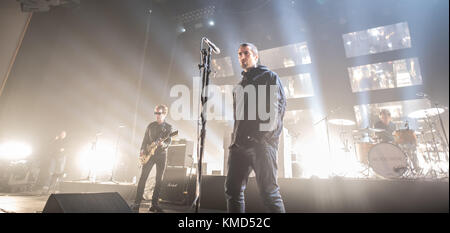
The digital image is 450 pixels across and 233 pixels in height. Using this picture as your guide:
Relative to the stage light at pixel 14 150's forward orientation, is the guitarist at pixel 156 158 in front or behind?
in front

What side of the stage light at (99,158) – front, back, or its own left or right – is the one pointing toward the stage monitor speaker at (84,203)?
front

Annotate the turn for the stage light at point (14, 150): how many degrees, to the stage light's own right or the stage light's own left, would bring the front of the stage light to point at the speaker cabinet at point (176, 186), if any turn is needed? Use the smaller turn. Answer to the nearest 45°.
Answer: approximately 45° to the stage light's own left

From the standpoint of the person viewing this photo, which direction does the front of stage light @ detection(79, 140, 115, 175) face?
facing the viewer

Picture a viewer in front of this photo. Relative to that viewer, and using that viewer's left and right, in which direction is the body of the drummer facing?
facing the viewer and to the left of the viewer

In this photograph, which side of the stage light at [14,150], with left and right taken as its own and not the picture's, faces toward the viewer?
front

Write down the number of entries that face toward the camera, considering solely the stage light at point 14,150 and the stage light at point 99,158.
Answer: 2

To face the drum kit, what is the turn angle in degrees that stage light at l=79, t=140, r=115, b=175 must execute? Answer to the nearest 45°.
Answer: approximately 45° to its left

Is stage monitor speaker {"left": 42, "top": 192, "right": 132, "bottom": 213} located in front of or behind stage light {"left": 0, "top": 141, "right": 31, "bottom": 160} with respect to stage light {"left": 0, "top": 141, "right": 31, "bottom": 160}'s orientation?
in front

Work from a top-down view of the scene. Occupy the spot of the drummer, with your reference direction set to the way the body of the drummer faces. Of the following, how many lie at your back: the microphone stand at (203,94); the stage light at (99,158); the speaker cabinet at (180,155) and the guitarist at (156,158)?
0

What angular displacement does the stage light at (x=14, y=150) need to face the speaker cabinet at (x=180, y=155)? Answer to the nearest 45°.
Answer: approximately 45° to its left

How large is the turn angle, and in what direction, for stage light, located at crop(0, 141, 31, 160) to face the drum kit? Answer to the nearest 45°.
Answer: approximately 45° to its left

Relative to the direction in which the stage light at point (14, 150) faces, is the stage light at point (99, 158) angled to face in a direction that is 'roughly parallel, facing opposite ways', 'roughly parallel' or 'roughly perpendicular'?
roughly parallel
